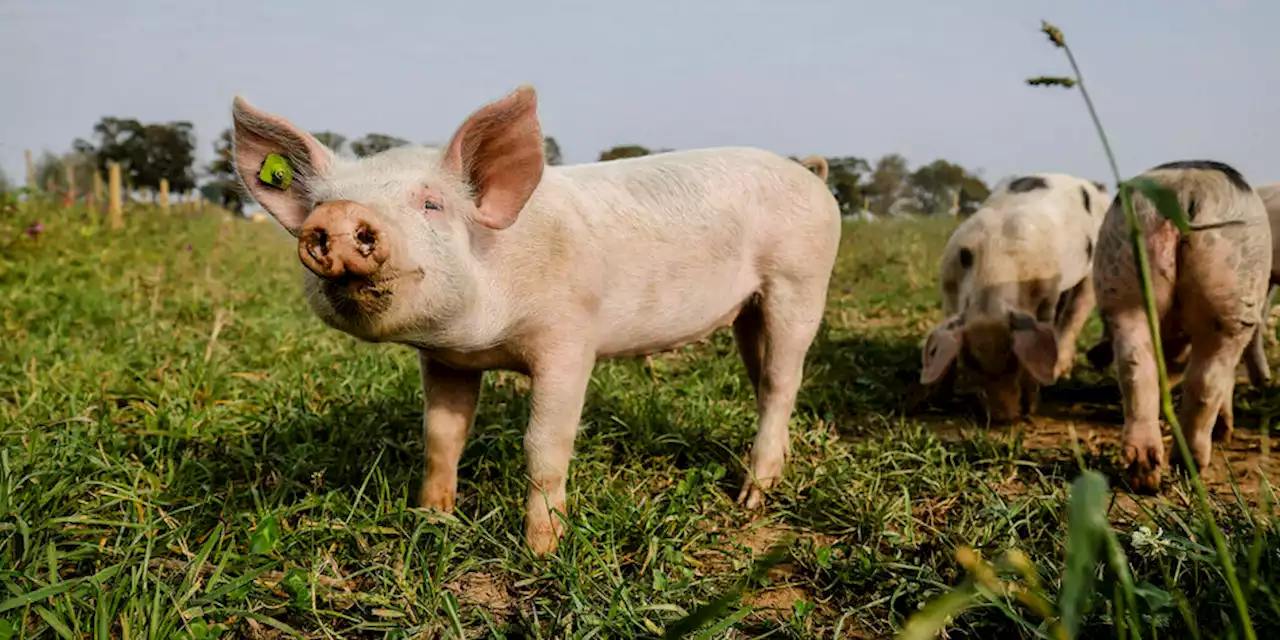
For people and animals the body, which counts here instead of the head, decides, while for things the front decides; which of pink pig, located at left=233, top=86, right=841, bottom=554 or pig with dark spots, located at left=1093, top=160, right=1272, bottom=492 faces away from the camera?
the pig with dark spots

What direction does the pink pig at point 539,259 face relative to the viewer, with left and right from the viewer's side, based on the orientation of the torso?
facing the viewer and to the left of the viewer

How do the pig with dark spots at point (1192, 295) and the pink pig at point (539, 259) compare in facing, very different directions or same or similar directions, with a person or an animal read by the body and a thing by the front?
very different directions

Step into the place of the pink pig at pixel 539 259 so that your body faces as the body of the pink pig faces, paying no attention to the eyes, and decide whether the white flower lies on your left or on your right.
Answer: on your left

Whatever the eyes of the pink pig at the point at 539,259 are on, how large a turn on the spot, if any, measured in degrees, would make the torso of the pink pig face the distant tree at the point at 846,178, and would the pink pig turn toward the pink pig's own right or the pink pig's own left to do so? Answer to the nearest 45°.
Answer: approximately 180°

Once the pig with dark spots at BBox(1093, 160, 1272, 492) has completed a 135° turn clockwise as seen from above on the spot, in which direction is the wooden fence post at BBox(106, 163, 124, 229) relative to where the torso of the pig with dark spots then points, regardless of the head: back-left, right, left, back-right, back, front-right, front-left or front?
back-right

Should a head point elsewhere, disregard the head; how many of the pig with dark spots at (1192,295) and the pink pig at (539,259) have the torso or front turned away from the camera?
1

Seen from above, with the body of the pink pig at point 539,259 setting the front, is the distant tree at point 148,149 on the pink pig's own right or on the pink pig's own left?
on the pink pig's own right

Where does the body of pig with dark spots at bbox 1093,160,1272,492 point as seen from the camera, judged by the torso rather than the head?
away from the camera

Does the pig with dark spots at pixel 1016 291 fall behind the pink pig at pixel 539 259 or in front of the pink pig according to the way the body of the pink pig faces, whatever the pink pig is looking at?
behind

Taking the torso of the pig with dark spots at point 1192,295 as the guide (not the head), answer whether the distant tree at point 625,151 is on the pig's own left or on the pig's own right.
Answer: on the pig's own left
